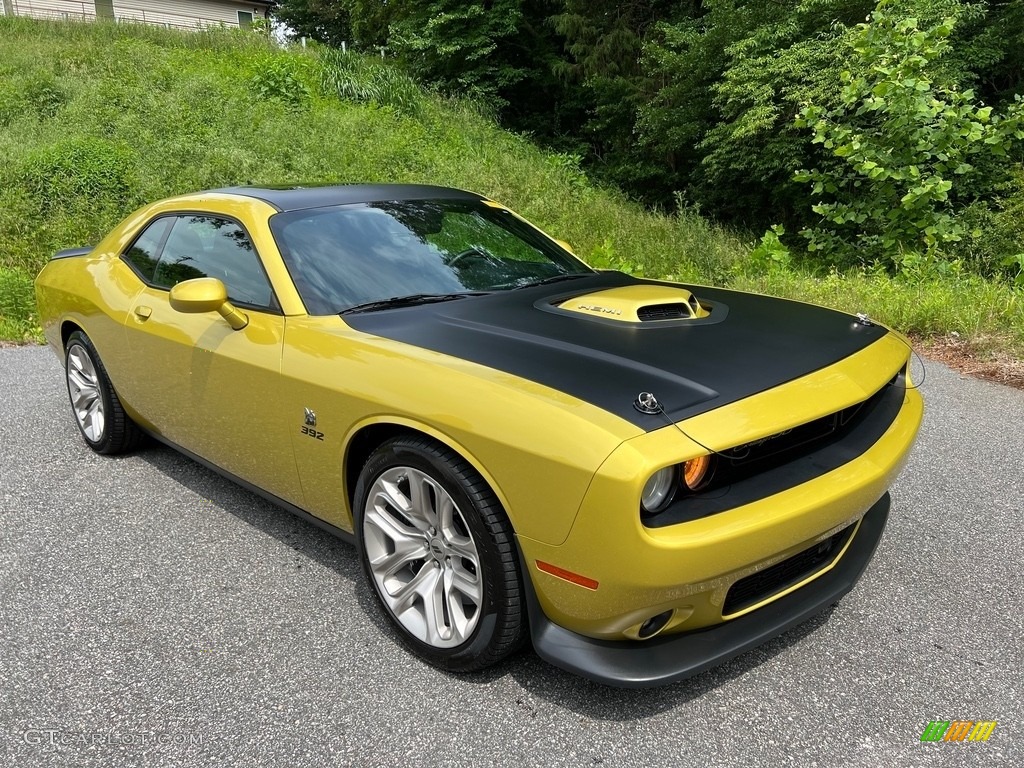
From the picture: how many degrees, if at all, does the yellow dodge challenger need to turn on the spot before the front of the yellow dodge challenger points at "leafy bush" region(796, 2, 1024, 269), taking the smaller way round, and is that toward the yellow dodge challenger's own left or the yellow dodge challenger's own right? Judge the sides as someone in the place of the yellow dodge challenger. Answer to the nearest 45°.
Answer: approximately 90° to the yellow dodge challenger's own left

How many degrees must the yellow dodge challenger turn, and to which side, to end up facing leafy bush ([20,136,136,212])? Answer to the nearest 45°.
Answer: approximately 180°

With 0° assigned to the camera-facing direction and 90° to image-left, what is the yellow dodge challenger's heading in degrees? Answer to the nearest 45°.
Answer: approximately 315°

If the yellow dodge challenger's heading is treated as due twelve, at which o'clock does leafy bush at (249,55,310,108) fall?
The leafy bush is roughly at 7 o'clock from the yellow dodge challenger.
